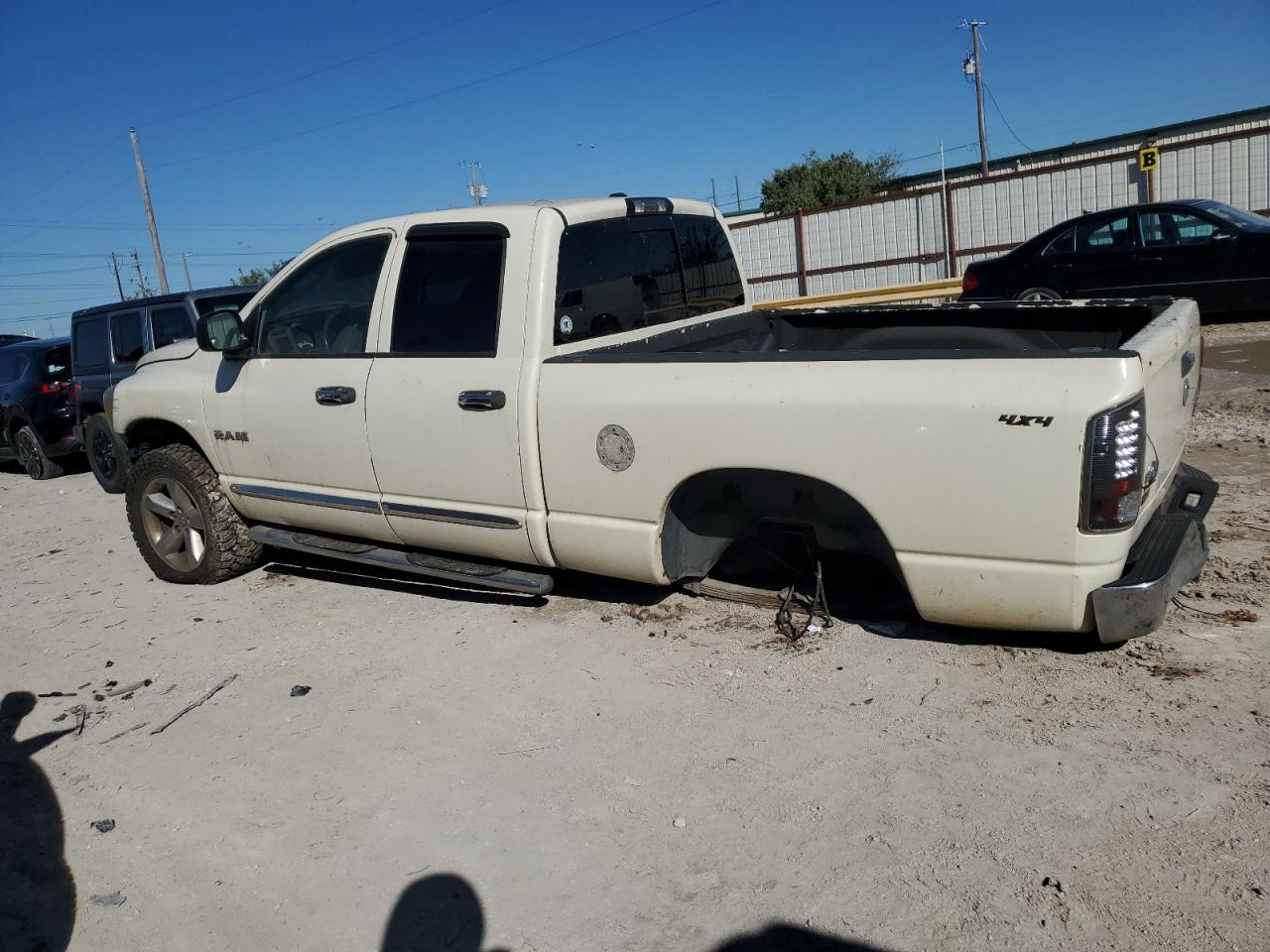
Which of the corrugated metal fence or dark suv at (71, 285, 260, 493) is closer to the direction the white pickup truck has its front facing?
the dark suv

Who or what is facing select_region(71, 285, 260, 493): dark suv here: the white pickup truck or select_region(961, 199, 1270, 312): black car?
the white pickup truck

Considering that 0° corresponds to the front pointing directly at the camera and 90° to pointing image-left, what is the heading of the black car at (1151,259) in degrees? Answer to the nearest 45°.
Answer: approximately 315°

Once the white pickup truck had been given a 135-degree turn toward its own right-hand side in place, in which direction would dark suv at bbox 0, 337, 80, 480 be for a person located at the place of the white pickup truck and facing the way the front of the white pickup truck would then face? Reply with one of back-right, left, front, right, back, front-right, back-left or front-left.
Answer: back-left

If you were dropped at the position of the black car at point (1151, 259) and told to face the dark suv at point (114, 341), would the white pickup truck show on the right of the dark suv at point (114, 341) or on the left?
left

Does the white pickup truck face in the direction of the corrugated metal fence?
no

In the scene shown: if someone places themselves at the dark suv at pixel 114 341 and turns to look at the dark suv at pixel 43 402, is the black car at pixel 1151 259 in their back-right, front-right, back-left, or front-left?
back-right

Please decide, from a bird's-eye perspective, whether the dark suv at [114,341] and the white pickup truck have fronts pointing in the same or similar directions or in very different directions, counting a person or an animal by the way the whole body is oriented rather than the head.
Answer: very different directions

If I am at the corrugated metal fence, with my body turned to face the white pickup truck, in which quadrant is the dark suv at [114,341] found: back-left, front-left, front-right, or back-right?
front-right

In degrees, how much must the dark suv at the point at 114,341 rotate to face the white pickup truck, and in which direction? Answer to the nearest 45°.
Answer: approximately 45° to its right

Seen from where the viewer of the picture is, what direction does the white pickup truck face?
facing away from the viewer and to the left of the viewer

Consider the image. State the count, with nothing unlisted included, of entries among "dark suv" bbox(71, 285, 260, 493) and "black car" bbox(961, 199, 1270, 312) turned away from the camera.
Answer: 0

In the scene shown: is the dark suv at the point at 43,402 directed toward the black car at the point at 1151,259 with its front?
no

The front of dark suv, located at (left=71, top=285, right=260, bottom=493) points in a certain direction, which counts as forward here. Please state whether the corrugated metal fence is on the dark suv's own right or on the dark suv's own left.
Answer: on the dark suv's own left
